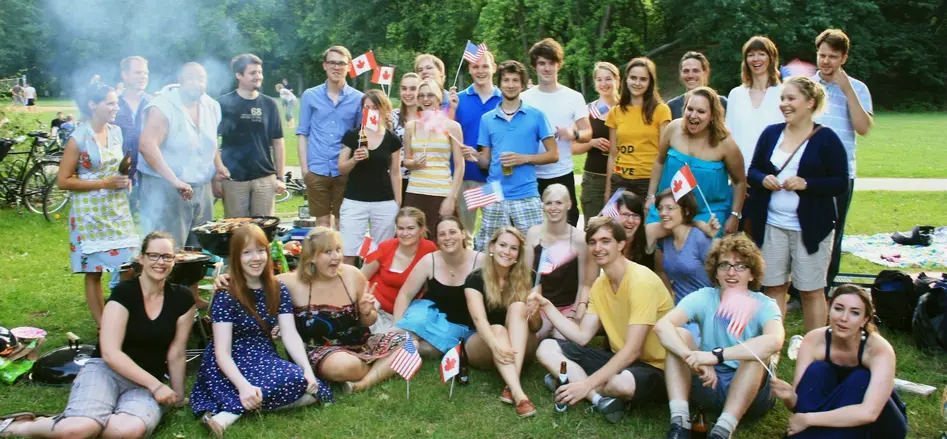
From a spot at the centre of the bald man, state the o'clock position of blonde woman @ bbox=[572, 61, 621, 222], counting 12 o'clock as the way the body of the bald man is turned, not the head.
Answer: The blonde woman is roughly at 11 o'clock from the bald man.

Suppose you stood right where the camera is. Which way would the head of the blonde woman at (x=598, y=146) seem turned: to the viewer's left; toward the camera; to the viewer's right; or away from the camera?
toward the camera

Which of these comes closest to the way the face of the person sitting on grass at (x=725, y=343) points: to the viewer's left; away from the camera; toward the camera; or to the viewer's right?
toward the camera

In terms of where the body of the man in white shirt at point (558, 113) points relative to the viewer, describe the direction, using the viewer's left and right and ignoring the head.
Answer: facing the viewer

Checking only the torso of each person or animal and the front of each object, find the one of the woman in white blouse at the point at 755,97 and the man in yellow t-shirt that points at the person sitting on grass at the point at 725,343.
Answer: the woman in white blouse

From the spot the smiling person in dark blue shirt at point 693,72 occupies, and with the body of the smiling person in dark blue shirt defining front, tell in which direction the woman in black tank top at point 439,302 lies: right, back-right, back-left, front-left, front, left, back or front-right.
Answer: front-right

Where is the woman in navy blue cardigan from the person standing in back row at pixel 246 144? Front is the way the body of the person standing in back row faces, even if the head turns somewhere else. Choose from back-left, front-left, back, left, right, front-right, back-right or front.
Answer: front-left

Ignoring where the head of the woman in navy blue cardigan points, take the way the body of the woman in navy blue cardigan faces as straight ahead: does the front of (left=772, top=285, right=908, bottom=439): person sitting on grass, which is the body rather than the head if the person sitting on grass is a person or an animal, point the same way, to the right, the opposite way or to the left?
the same way

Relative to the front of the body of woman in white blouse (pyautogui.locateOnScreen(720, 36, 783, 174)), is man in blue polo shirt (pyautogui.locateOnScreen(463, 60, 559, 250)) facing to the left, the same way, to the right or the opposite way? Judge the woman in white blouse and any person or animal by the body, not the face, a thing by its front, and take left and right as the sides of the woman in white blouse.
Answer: the same way

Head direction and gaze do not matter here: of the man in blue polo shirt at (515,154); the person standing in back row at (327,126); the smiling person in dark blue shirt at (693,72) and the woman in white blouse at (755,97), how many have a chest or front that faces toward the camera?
4

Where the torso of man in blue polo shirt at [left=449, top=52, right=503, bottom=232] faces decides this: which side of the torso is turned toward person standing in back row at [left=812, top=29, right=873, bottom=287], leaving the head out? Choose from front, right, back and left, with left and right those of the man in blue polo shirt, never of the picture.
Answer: left

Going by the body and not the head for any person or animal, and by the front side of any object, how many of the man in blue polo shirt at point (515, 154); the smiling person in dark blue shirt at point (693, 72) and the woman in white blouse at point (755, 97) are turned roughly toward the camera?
3

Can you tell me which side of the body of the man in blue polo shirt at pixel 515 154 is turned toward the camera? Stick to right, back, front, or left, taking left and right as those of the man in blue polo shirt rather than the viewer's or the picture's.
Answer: front

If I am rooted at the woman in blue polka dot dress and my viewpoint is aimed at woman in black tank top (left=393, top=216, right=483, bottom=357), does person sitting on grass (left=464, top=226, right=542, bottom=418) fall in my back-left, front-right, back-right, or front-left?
front-right

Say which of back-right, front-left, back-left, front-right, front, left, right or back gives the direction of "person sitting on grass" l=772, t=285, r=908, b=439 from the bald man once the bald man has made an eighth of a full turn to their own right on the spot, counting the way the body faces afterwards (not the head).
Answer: front-left

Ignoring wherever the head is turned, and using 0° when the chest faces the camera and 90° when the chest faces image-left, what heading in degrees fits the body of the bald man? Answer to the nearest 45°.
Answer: approximately 315°

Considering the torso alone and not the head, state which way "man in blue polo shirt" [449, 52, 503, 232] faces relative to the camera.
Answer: toward the camera
